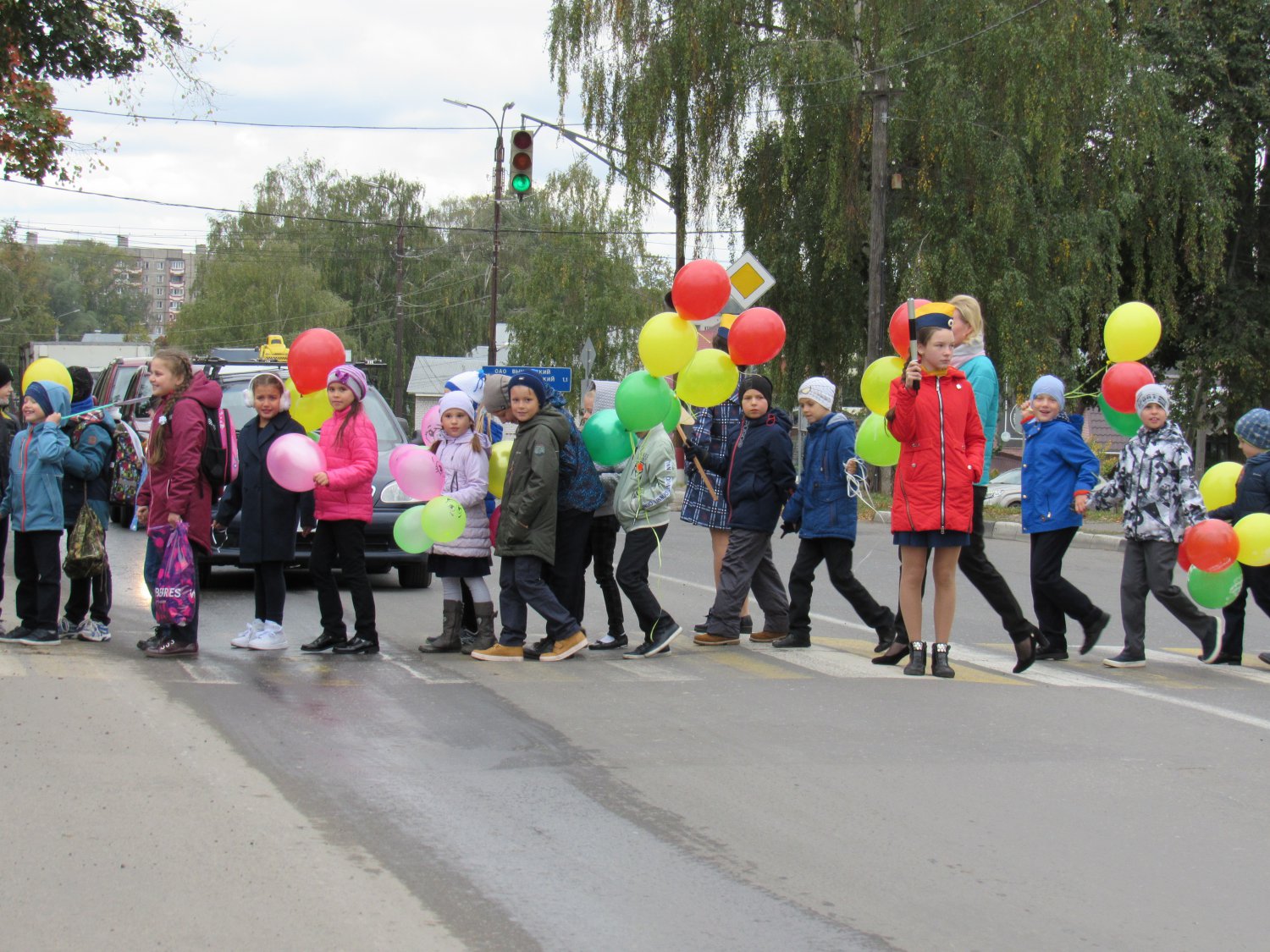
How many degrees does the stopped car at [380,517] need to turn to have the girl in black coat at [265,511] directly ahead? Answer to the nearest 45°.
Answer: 0° — it already faces them

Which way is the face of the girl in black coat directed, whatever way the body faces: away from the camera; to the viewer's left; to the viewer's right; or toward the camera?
toward the camera

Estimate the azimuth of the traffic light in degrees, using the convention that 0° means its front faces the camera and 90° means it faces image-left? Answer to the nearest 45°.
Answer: approximately 0°

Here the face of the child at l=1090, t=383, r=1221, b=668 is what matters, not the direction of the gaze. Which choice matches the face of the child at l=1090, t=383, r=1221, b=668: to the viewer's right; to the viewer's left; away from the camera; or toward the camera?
toward the camera

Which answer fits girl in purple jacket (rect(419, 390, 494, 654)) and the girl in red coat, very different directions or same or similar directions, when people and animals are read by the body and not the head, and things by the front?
same or similar directions
